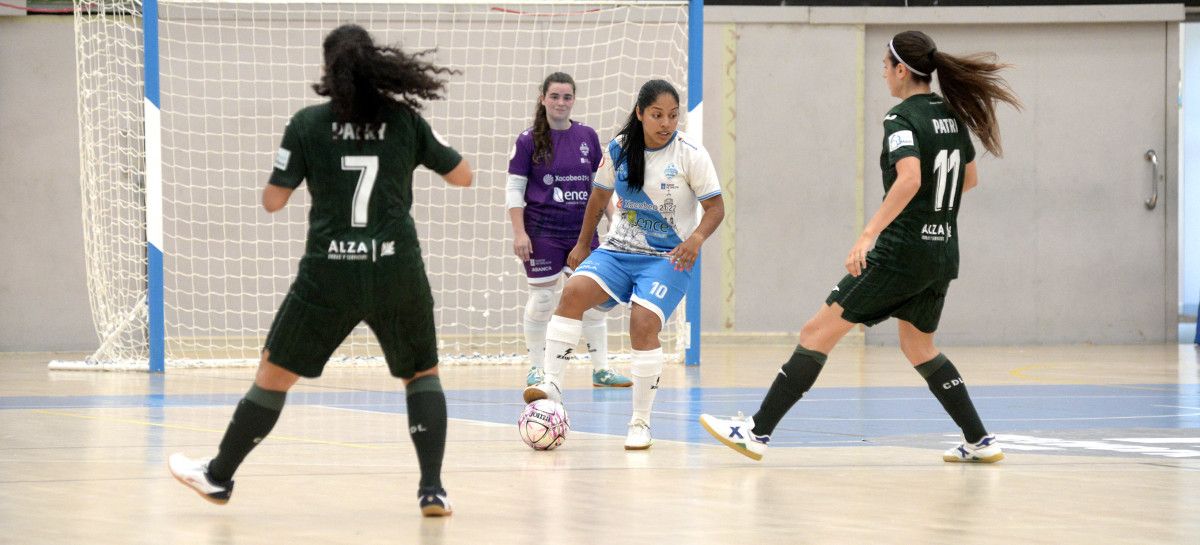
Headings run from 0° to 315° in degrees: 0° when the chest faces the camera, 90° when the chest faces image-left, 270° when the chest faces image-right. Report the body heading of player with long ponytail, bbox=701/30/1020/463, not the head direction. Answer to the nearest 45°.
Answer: approximately 135°

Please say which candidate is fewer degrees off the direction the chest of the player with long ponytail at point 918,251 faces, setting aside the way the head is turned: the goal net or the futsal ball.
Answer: the goal net

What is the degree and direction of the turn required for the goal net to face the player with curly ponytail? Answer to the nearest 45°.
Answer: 0° — it already faces them

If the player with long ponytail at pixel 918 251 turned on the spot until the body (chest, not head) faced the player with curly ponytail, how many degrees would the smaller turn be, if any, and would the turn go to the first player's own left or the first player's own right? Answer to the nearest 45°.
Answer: approximately 90° to the first player's own left

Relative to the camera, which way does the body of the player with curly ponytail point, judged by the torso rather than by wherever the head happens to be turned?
away from the camera

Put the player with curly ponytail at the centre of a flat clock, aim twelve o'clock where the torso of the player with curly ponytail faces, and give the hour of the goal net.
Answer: The goal net is roughly at 12 o'clock from the player with curly ponytail.

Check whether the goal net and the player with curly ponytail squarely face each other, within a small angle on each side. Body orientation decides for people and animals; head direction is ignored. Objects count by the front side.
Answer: yes

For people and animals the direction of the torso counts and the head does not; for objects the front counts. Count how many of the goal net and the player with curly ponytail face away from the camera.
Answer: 1

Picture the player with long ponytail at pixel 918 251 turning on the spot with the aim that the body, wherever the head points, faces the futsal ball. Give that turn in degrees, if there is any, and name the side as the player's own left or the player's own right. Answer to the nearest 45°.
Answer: approximately 45° to the player's own left

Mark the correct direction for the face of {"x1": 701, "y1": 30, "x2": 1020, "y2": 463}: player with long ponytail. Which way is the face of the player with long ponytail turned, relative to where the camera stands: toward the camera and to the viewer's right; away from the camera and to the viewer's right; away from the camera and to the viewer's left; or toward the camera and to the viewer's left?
away from the camera and to the viewer's left
